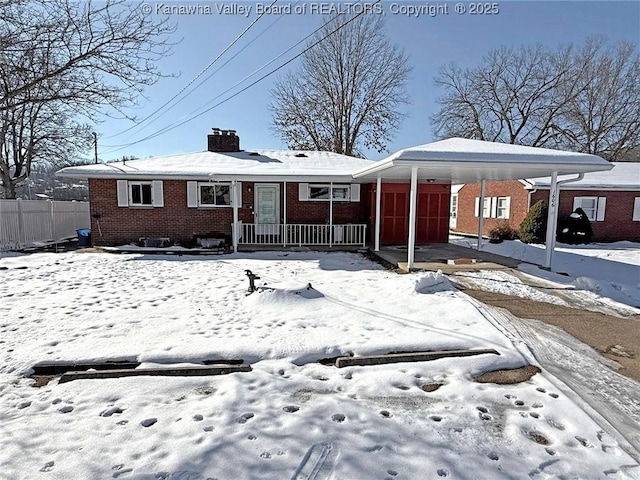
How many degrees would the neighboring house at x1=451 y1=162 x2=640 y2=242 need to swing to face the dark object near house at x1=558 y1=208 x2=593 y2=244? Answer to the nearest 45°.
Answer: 0° — it already faces it

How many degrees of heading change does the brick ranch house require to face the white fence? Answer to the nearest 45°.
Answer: approximately 90° to its right

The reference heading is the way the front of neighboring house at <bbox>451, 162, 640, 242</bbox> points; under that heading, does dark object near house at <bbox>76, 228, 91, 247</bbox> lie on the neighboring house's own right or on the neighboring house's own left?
on the neighboring house's own right

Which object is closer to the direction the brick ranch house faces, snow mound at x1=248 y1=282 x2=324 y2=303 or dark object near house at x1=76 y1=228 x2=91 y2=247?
the snow mound

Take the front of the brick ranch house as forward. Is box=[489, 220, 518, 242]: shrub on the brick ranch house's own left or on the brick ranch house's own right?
on the brick ranch house's own left

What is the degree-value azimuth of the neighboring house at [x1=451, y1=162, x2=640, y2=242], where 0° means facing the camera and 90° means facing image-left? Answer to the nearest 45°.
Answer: approximately 0°

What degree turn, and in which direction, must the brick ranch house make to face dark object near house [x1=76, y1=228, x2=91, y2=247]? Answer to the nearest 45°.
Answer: approximately 90° to its right

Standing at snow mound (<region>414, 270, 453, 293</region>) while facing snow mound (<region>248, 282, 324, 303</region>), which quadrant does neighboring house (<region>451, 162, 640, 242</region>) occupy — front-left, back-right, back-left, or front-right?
back-right
